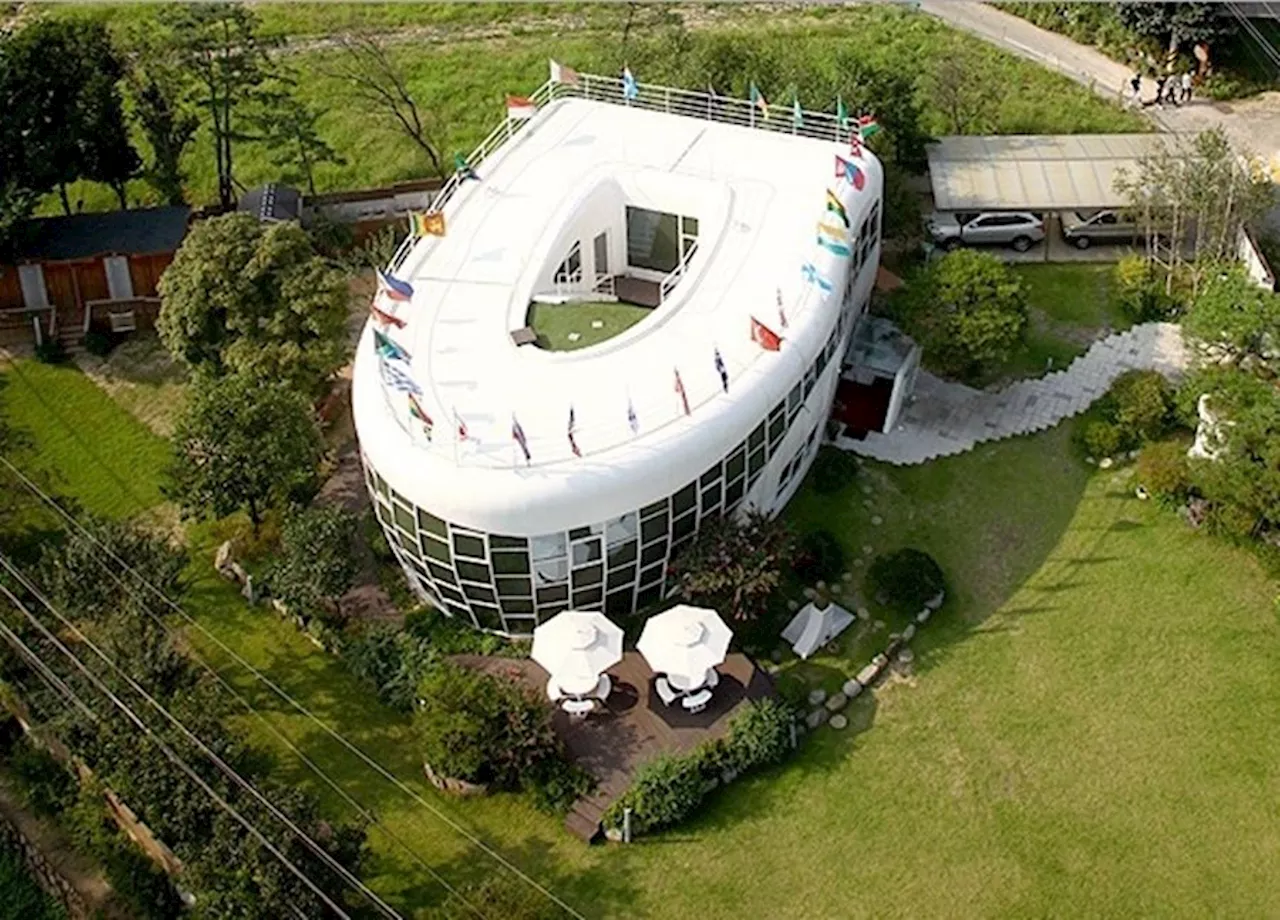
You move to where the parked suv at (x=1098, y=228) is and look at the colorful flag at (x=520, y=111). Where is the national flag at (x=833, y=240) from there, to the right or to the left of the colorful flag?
left

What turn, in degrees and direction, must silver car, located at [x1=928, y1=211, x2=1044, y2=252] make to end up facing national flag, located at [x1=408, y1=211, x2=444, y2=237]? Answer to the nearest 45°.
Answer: approximately 45° to its left

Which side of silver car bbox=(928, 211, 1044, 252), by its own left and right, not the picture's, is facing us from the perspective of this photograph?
left

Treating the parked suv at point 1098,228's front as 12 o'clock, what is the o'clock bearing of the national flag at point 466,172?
The national flag is roughly at 11 o'clock from the parked suv.

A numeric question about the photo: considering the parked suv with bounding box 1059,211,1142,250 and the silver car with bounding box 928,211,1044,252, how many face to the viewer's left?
2

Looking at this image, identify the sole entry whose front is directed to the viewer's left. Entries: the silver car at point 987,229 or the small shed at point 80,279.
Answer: the silver car

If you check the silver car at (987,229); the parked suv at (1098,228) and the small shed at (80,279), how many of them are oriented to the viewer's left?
2

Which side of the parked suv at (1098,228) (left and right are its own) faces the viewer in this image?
left
